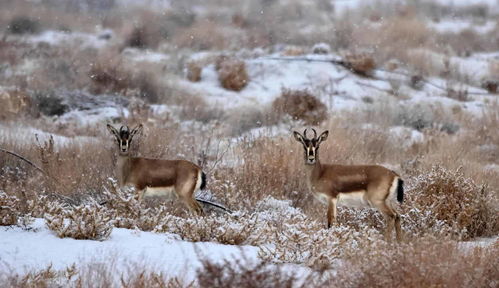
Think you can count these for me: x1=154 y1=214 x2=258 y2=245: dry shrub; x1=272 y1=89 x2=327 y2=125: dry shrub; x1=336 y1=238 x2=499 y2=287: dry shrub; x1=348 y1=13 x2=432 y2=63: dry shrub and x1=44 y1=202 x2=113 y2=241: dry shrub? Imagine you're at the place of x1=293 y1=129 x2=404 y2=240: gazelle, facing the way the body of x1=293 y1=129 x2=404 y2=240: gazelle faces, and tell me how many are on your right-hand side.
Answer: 2

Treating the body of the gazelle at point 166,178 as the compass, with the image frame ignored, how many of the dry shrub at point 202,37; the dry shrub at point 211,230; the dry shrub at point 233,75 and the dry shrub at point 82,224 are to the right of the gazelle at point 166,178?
2

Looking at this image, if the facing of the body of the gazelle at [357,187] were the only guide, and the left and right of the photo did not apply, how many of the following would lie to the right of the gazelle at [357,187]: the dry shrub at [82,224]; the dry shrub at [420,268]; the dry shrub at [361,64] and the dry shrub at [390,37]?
2

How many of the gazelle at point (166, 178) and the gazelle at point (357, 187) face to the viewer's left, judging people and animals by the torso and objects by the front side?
2

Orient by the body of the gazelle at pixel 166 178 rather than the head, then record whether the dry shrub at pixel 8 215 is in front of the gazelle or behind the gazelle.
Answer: in front

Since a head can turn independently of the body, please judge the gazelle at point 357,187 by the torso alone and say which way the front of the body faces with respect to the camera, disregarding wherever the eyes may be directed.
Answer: to the viewer's left

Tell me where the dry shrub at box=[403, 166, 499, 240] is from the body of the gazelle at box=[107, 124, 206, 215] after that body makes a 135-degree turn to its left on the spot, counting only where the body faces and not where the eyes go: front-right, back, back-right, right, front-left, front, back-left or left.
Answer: front-left

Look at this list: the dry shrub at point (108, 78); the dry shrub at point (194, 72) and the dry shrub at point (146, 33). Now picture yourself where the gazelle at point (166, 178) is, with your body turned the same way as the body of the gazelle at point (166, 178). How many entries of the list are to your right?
3

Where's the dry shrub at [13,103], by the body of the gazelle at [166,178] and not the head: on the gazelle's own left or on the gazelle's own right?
on the gazelle's own right

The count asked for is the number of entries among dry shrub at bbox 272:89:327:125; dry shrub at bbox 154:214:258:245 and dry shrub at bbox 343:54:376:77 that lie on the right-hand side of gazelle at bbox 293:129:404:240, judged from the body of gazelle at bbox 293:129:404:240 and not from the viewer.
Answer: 2

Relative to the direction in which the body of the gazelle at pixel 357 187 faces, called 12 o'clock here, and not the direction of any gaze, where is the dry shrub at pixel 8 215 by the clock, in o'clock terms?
The dry shrub is roughly at 11 o'clock from the gazelle.

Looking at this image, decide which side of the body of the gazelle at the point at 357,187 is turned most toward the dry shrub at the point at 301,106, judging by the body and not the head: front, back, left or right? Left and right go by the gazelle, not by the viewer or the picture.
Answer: right

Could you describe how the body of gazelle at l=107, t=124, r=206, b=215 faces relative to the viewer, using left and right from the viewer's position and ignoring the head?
facing to the left of the viewer

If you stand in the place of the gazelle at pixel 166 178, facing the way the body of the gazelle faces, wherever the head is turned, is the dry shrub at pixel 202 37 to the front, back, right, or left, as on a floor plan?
right

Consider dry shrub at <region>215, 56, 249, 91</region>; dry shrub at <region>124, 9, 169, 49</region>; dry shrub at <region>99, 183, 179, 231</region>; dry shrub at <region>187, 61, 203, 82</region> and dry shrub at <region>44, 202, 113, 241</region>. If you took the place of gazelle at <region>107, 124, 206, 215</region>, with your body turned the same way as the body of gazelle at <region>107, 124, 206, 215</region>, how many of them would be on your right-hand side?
3
